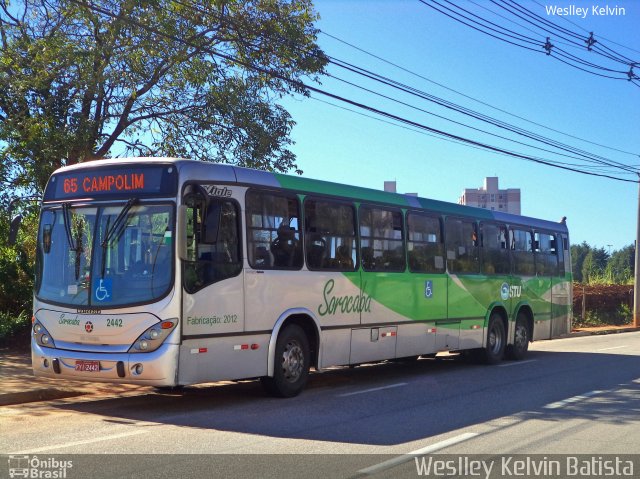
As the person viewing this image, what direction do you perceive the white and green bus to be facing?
facing the viewer and to the left of the viewer

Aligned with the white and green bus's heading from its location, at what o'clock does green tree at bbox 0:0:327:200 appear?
The green tree is roughly at 2 o'clock from the white and green bus.
